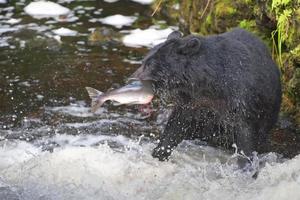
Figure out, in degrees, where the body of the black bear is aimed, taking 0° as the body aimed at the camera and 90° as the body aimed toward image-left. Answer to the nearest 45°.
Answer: approximately 90°
